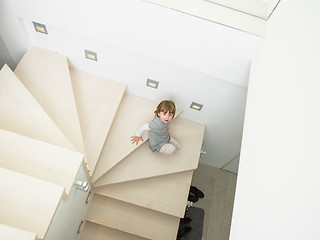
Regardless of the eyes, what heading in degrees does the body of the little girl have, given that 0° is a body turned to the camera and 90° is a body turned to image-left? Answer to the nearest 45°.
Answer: approximately 315°

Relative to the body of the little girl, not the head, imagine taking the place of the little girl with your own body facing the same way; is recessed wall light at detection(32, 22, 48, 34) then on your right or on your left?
on your right

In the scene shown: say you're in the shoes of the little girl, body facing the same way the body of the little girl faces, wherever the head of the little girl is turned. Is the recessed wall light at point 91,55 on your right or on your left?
on your right
